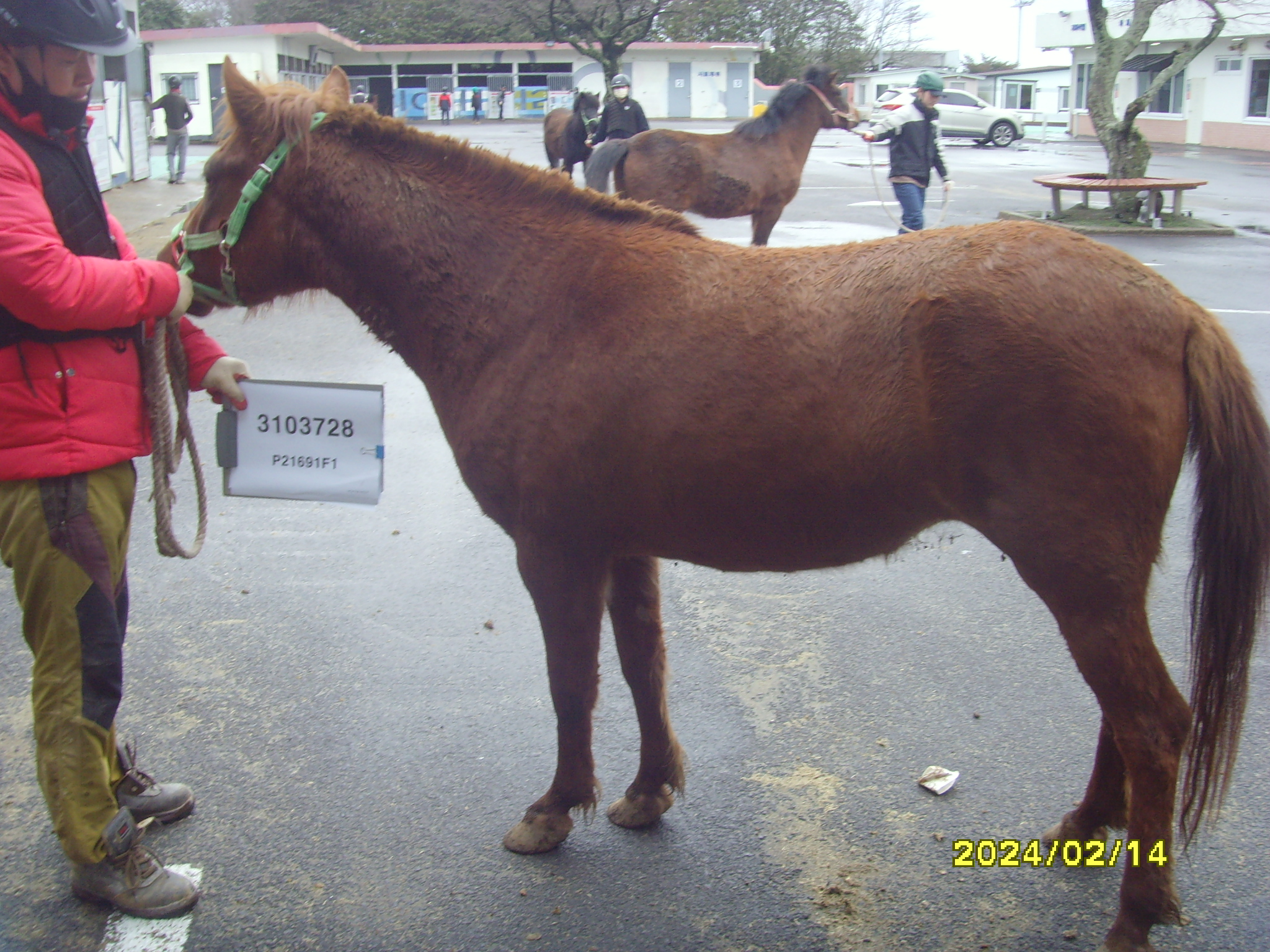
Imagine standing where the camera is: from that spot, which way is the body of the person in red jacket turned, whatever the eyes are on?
to the viewer's right

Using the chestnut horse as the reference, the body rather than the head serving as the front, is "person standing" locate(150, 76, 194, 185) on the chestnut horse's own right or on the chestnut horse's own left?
on the chestnut horse's own right

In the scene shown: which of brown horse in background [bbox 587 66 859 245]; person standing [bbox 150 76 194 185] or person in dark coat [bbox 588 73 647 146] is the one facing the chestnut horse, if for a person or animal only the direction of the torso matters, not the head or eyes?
the person in dark coat

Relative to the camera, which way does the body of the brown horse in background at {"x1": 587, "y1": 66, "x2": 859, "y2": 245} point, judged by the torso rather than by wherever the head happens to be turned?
to the viewer's right

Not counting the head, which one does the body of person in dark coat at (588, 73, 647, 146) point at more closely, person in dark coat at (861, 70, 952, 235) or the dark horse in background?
the person in dark coat

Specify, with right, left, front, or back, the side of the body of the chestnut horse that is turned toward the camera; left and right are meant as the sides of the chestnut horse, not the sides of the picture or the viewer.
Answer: left

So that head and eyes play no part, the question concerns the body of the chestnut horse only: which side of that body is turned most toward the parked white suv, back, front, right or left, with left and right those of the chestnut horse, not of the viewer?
right

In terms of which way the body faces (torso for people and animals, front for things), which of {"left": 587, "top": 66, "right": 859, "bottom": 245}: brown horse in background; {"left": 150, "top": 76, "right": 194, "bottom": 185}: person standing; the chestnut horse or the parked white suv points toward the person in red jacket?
the chestnut horse

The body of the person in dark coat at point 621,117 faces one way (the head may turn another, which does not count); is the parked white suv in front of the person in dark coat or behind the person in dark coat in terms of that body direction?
behind
